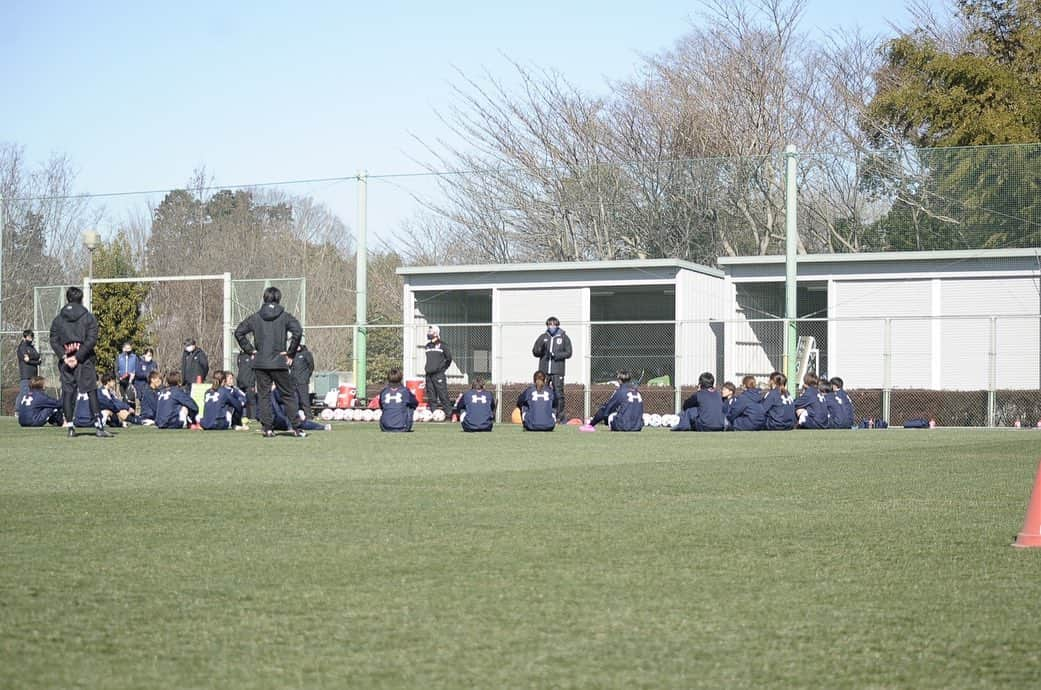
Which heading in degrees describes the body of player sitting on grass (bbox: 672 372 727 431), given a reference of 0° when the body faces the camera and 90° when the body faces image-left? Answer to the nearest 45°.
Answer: approximately 135°

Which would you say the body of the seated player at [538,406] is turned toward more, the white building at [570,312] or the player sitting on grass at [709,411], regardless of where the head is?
the white building

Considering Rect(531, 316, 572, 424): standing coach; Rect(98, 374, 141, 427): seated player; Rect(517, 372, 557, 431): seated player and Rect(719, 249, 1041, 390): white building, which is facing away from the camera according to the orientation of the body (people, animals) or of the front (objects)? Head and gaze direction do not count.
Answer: Rect(517, 372, 557, 431): seated player

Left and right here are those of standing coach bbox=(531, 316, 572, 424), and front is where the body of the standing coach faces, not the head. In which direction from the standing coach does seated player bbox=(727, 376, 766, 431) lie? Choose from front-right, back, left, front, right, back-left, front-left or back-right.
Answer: front-left

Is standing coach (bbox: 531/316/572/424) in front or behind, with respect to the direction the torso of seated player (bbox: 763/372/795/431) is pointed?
in front

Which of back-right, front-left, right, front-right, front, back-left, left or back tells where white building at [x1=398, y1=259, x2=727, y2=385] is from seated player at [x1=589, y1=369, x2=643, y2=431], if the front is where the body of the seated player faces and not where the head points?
front-right

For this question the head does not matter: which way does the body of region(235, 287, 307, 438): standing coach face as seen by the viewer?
away from the camera

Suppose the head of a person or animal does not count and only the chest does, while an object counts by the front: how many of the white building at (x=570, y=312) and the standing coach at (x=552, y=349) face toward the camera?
2

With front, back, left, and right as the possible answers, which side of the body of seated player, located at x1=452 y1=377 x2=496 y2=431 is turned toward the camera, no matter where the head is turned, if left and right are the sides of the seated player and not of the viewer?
back

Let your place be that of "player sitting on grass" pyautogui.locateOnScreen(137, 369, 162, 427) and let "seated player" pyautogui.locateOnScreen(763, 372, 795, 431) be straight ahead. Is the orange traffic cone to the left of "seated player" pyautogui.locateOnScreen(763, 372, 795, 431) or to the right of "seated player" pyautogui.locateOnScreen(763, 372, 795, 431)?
right

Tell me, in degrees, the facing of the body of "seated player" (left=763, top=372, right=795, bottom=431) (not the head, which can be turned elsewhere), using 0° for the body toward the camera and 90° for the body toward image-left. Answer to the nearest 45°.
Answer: approximately 135°

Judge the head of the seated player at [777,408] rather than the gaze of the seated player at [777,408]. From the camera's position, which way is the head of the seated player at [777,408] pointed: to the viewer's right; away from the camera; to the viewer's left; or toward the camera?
away from the camera

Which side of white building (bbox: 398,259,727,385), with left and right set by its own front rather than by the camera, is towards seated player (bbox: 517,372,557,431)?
front

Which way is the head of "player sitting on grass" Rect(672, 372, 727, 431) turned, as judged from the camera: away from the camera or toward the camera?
away from the camera

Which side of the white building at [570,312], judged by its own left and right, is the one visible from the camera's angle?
front

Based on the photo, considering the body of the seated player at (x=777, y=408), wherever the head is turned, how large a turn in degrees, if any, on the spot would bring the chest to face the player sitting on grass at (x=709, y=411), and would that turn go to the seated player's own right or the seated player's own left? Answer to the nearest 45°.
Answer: approximately 90° to the seated player's own left
